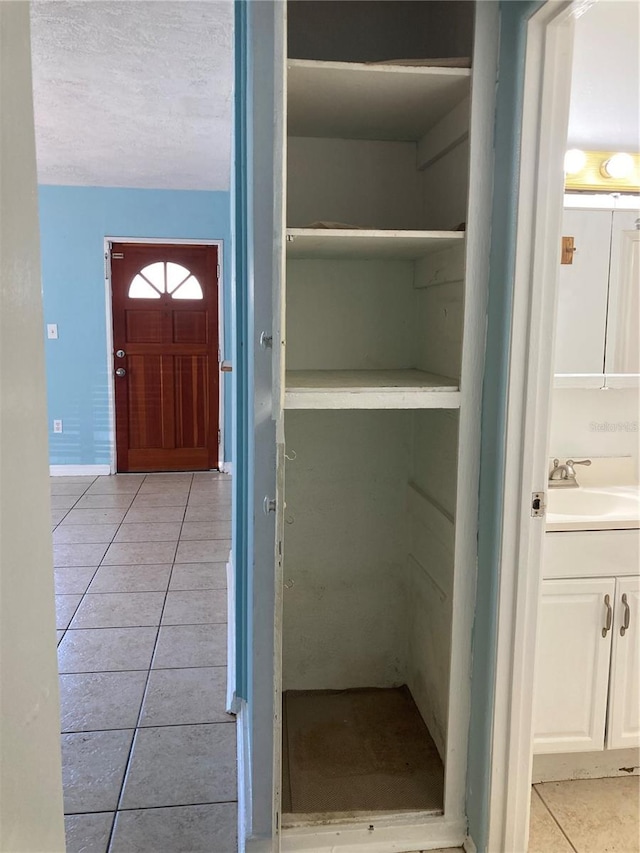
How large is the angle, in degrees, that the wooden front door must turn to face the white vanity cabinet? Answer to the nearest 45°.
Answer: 0° — it already faces it

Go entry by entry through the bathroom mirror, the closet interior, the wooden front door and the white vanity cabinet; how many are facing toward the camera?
4

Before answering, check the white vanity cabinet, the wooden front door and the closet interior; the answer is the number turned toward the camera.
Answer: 3

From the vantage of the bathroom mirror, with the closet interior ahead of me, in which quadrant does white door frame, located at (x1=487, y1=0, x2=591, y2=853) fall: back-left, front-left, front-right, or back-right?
front-left

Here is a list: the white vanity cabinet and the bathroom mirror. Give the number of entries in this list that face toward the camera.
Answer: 2

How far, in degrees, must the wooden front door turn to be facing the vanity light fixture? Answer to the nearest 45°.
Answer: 0° — it already faces it

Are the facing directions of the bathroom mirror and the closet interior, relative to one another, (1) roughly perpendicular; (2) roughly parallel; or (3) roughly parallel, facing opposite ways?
roughly parallel

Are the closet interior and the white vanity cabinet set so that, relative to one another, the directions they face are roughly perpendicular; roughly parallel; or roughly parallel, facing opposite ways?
roughly parallel

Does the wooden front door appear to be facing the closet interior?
yes

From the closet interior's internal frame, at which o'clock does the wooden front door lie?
The wooden front door is roughly at 5 o'clock from the closet interior.

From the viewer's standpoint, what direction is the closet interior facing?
toward the camera

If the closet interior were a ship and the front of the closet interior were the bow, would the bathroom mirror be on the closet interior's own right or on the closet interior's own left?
on the closet interior's own left

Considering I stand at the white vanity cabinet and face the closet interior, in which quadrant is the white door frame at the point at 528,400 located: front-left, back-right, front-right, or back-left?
front-left

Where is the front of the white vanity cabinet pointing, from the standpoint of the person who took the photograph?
facing the viewer

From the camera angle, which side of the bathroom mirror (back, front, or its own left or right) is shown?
front
